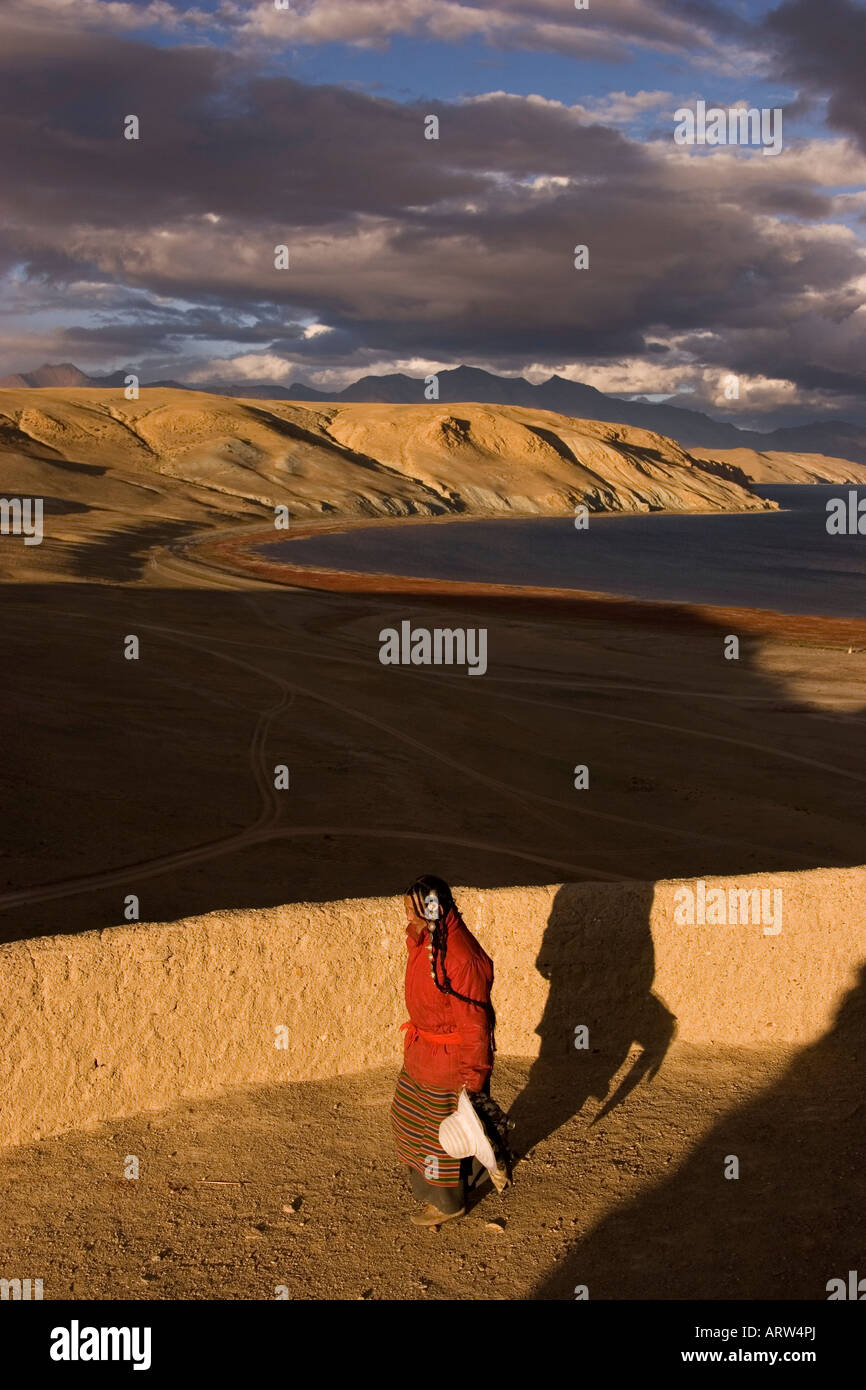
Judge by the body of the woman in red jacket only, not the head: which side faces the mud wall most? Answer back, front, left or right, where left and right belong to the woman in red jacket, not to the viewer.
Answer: right

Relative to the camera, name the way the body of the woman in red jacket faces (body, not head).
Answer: to the viewer's left
